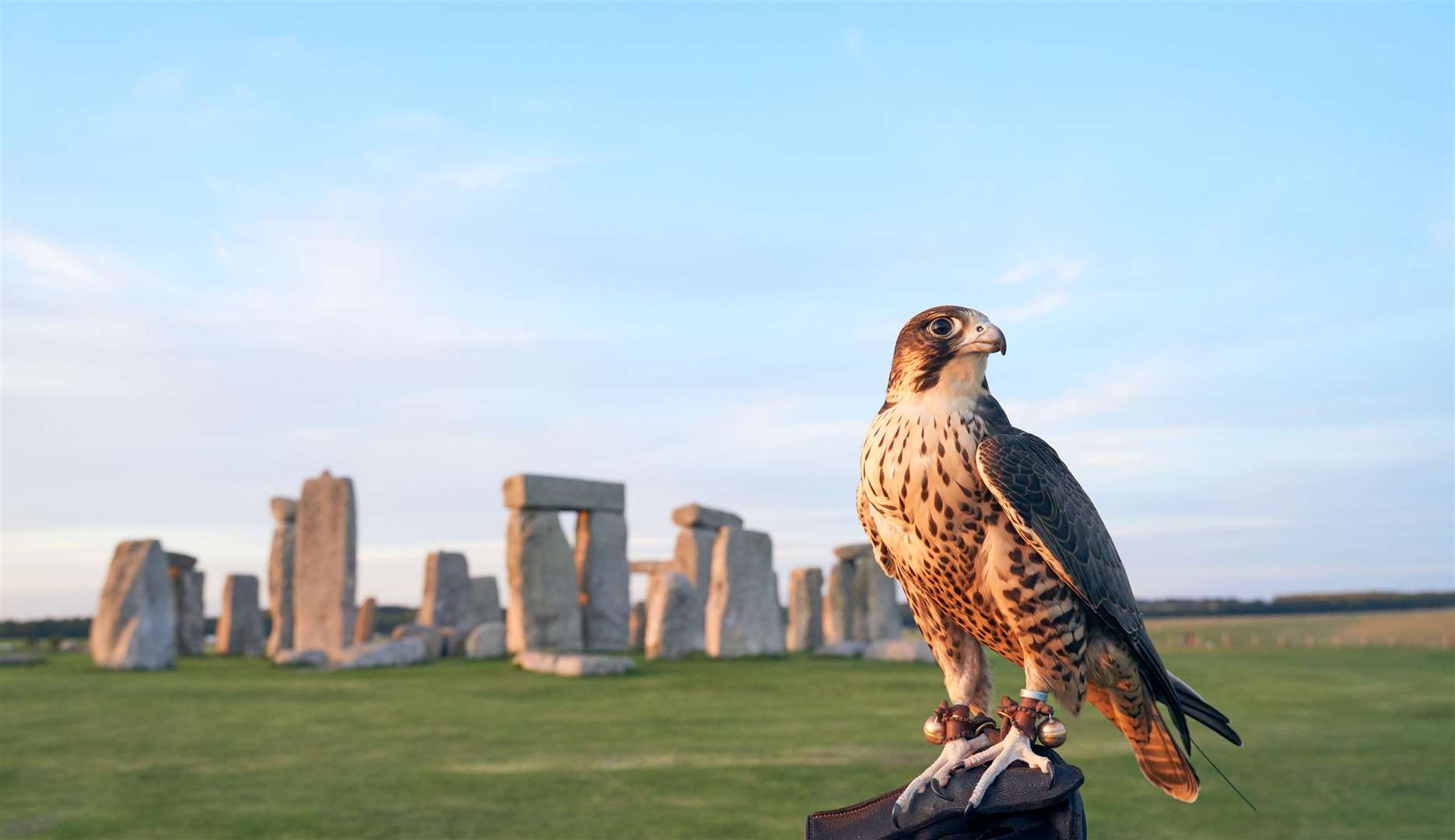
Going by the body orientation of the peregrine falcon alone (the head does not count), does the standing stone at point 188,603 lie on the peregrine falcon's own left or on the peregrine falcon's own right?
on the peregrine falcon's own right

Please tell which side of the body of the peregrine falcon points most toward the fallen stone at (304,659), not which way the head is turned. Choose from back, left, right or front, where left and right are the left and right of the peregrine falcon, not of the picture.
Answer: right

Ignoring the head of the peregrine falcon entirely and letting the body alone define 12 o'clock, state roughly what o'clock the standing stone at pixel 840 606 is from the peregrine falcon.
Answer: The standing stone is roughly at 4 o'clock from the peregrine falcon.

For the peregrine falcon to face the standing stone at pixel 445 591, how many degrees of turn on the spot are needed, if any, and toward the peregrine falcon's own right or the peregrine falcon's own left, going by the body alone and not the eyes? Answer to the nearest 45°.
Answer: approximately 90° to the peregrine falcon's own right

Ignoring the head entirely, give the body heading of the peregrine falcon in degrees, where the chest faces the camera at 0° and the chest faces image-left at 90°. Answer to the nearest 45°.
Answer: approximately 45°

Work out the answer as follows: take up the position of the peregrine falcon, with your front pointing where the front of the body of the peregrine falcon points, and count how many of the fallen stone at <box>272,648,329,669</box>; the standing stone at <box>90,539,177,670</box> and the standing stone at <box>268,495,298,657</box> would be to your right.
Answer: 3

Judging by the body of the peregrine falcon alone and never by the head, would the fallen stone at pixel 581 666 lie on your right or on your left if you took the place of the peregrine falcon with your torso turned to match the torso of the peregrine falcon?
on your right

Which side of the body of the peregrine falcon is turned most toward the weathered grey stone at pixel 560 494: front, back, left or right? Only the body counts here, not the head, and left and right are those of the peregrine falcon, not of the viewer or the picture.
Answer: right

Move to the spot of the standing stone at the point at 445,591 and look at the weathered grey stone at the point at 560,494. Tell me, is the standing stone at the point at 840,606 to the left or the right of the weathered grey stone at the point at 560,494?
left

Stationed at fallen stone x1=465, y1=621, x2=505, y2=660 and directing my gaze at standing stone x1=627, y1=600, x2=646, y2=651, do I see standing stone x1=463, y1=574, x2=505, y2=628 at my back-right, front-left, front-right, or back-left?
front-left

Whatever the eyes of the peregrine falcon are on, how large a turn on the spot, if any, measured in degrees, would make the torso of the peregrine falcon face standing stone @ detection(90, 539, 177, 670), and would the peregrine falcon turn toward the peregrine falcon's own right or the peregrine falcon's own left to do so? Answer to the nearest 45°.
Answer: approximately 90° to the peregrine falcon's own right

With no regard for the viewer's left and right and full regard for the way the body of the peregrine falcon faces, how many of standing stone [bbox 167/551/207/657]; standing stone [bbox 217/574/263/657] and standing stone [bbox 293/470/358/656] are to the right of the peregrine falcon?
3

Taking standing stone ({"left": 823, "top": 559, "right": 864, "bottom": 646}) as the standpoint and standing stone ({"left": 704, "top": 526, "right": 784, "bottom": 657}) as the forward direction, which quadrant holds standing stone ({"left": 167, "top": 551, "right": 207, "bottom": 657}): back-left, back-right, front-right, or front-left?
front-right

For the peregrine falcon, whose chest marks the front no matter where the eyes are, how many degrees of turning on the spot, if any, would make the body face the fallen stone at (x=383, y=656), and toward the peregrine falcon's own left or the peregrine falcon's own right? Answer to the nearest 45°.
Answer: approximately 90° to the peregrine falcon's own right
